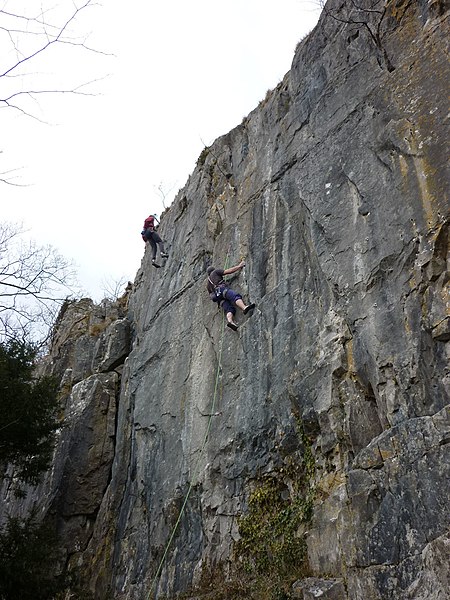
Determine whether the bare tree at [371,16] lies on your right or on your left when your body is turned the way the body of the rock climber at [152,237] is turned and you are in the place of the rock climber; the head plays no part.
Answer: on your right

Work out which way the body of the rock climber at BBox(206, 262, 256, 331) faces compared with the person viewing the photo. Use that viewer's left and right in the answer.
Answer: facing away from the viewer and to the right of the viewer

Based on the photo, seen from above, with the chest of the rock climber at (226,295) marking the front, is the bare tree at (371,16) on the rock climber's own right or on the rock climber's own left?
on the rock climber's own right

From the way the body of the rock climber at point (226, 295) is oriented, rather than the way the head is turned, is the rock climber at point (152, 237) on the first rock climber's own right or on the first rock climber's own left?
on the first rock climber's own left

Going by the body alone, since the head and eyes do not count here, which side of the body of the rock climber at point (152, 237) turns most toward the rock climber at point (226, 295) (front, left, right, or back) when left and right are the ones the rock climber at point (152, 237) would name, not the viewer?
right

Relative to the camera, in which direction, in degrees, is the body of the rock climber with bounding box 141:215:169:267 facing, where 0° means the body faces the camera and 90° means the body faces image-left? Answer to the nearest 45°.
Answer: approximately 270°
